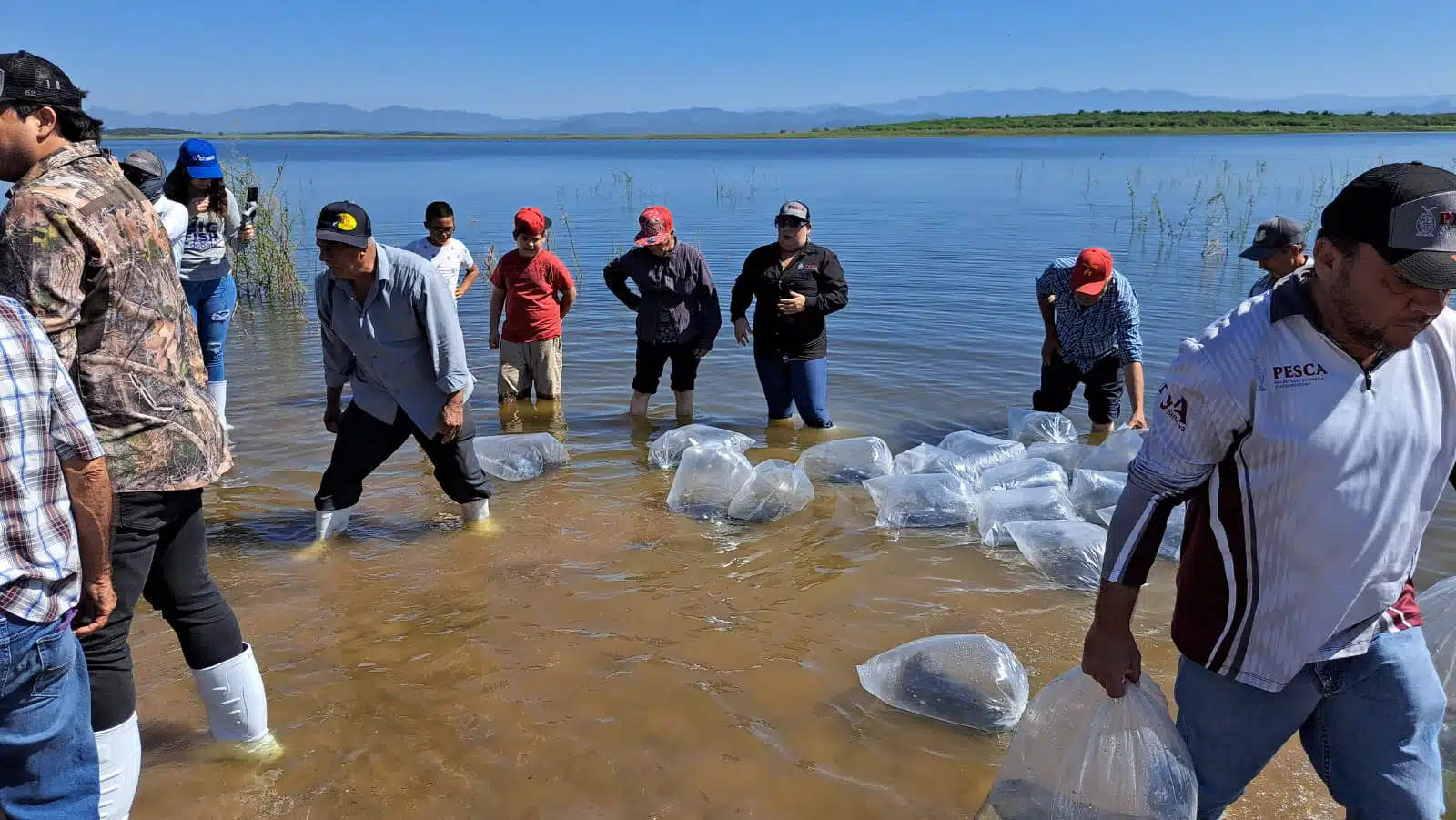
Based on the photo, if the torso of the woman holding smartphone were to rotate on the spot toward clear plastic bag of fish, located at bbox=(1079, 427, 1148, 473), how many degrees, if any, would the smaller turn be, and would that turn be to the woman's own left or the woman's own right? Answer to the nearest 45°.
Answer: approximately 45° to the woman's own left

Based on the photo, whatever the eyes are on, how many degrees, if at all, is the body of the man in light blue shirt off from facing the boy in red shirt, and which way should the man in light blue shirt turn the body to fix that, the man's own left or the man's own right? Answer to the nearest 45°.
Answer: approximately 135° to the man's own right

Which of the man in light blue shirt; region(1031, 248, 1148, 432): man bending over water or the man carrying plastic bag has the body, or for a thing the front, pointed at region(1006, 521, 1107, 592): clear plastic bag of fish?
the man bending over water

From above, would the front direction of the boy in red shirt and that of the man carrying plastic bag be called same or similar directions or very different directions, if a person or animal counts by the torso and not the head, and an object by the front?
same or similar directions

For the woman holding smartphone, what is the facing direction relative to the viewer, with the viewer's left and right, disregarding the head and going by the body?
facing the viewer

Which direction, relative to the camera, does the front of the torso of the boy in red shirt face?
toward the camera
